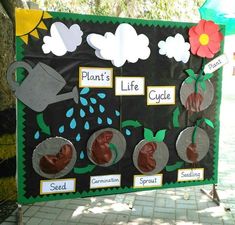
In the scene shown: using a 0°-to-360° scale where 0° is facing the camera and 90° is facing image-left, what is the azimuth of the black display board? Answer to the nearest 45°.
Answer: approximately 315°
